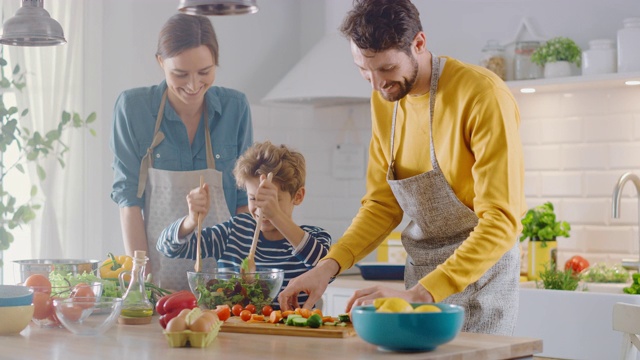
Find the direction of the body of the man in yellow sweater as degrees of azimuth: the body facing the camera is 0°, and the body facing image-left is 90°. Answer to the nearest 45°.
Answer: approximately 45°

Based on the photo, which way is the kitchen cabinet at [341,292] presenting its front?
toward the camera

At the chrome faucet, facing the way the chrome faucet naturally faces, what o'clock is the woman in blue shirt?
The woman in blue shirt is roughly at 11 o'clock from the chrome faucet.

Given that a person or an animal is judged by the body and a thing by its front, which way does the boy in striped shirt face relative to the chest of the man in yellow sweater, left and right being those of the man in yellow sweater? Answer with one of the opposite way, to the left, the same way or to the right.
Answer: the same way

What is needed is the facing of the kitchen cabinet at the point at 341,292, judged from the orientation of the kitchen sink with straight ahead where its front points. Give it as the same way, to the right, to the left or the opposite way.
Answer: the same way

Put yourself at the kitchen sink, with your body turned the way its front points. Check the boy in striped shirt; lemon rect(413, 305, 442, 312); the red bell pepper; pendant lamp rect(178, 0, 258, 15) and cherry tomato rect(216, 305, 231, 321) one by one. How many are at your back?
0

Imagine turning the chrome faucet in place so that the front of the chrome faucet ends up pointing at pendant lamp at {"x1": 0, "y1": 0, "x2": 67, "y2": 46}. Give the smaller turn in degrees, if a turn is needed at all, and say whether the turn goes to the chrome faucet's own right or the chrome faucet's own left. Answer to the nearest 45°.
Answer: approximately 45° to the chrome faucet's own left

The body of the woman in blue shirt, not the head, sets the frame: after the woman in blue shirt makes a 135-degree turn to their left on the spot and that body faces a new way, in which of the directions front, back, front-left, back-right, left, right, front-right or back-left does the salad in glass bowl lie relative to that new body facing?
back-right

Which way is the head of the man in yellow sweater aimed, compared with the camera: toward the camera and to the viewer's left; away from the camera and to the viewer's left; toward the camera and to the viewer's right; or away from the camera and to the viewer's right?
toward the camera and to the viewer's left

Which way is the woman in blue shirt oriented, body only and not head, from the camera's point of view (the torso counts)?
toward the camera

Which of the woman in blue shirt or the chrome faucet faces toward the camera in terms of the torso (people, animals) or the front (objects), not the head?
the woman in blue shirt

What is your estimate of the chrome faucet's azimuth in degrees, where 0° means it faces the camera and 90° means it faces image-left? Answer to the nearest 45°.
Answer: approximately 90°
